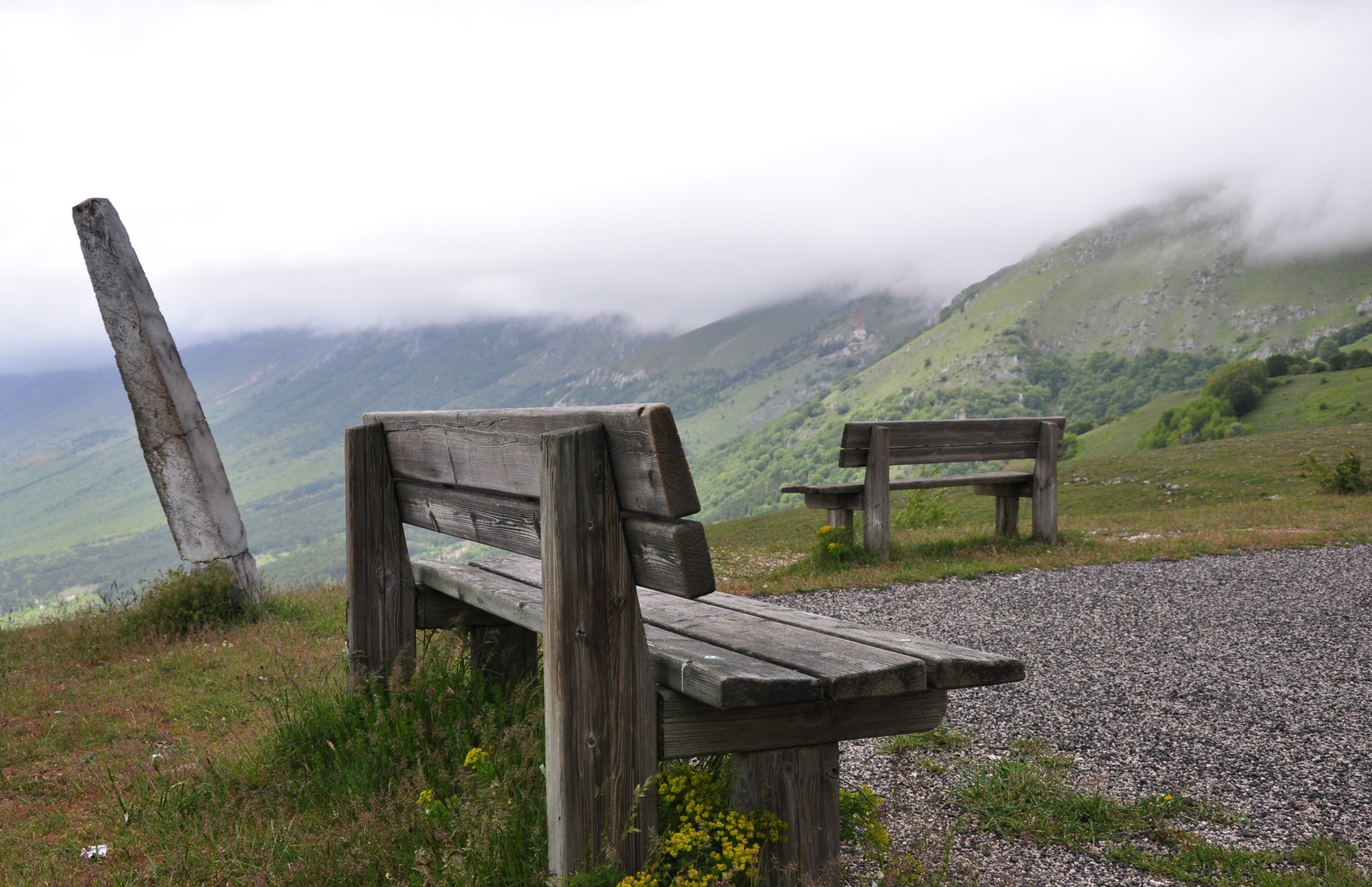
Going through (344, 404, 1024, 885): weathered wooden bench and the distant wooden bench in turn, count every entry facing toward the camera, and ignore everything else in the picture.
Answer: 0

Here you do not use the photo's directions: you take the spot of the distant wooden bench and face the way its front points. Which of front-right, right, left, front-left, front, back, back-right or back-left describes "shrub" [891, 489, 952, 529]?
front-right

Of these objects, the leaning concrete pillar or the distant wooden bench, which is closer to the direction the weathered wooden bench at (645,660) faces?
the distant wooden bench

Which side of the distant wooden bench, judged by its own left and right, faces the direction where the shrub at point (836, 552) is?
left

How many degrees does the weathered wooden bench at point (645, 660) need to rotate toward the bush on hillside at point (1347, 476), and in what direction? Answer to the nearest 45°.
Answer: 0° — it already faces it

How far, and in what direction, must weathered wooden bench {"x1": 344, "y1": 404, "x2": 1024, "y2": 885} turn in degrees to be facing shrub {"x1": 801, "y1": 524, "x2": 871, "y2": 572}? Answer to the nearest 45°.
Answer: approximately 45° to its left

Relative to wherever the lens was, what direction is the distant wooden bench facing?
facing away from the viewer and to the left of the viewer

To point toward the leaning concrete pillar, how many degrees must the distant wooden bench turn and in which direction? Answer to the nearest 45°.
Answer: approximately 90° to its left

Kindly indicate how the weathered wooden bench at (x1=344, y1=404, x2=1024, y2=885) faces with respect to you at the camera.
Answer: facing away from the viewer and to the right of the viewer

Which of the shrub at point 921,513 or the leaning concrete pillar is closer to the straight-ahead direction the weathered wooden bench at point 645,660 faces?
the shrub

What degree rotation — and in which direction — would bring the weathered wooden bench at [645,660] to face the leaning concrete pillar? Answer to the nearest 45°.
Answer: approximately 90° to its left

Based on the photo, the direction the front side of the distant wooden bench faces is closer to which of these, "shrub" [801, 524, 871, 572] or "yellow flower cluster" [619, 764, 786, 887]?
the shrub

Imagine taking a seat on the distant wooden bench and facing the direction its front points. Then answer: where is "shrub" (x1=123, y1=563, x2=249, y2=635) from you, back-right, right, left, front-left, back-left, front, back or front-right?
left

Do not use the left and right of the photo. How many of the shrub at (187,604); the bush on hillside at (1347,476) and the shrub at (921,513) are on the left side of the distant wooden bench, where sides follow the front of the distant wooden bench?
1
